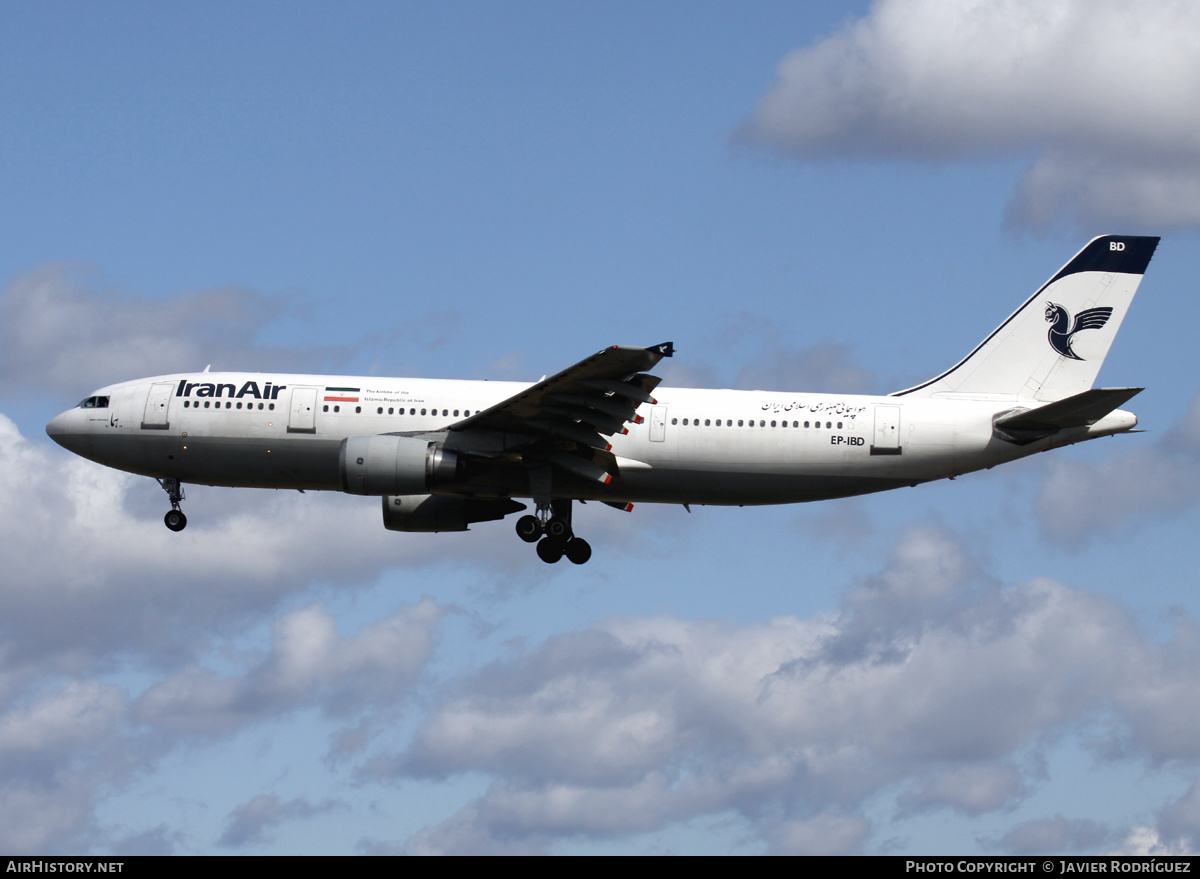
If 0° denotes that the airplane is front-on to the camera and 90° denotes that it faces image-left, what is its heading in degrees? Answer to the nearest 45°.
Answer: approximately 90°
